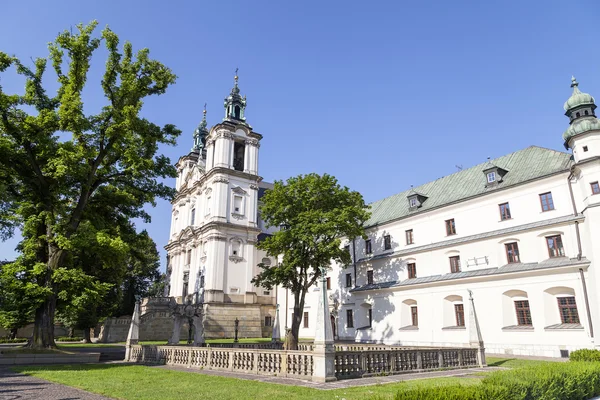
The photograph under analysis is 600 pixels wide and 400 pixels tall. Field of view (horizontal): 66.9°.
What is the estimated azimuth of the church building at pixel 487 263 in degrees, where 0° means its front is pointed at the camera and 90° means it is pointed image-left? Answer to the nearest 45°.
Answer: approximately 45°

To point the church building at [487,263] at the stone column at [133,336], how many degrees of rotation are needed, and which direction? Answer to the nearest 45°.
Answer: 0° — it already faces it

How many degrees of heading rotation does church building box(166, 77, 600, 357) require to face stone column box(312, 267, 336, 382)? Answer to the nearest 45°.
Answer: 0° — it already faces it

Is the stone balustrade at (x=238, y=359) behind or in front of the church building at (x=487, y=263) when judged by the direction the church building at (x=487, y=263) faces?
in front

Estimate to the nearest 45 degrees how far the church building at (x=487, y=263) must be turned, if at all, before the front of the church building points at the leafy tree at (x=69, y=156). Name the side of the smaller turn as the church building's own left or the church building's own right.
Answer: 0° — it already faces it

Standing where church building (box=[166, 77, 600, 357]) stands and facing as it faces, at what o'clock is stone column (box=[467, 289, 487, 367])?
The stone column is roughly at 11 o'clock from the church building.

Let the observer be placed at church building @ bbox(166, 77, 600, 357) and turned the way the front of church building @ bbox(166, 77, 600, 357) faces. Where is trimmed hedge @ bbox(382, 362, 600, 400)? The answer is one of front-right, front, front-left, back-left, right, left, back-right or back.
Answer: front-left

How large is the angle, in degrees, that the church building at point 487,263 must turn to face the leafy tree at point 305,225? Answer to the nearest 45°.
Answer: approximately 45° to its right
